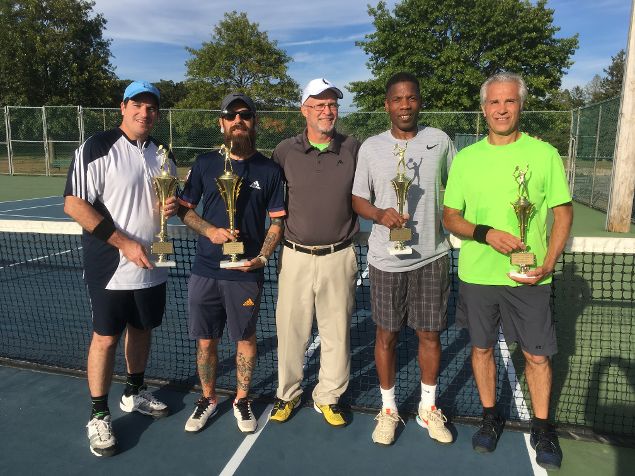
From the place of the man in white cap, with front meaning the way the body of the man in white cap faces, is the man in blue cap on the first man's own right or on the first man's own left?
on the first man's own right

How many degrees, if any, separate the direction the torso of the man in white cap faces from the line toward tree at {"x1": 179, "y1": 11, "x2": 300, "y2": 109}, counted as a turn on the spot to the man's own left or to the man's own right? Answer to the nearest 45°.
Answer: approximately 180°

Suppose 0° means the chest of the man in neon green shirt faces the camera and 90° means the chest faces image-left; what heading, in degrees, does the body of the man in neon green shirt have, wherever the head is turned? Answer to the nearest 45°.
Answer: approximately 0°

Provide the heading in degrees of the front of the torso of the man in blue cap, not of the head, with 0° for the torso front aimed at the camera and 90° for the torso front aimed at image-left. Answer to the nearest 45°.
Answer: approximately 315°
